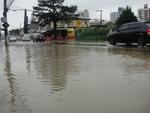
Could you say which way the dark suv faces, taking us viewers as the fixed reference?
facing away from the viewer and to the left of the viewer
